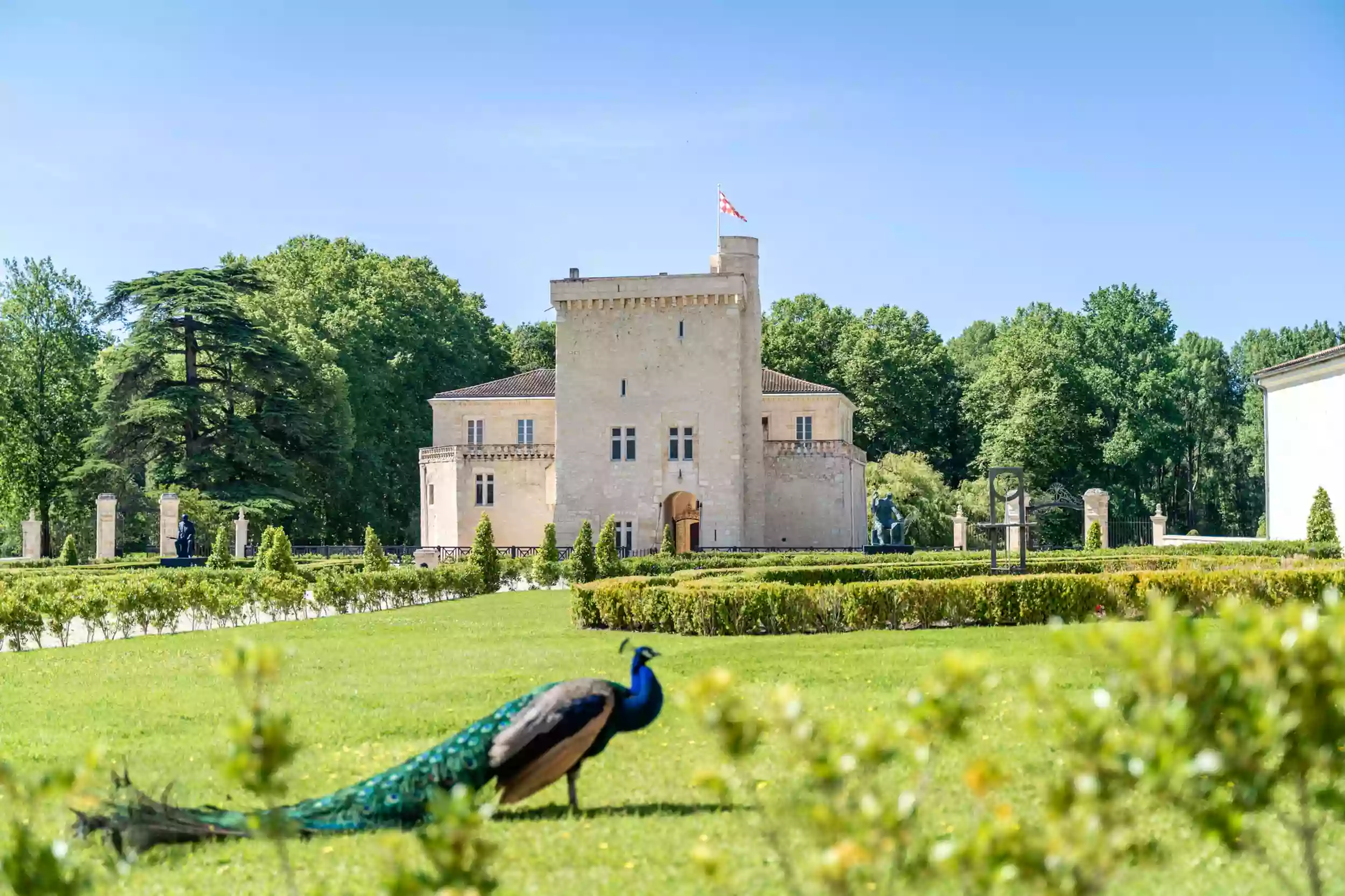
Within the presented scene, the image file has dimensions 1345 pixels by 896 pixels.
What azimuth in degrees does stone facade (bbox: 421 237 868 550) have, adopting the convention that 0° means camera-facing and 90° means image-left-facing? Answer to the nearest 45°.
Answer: approximately 0°

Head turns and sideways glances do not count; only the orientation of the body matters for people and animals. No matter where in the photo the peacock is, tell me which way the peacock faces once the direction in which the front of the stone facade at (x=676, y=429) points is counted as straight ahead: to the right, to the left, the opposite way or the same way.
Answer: to the left

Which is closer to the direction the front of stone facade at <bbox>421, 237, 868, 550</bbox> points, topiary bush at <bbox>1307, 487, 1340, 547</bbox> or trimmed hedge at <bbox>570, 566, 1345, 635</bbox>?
the trimmed hedge

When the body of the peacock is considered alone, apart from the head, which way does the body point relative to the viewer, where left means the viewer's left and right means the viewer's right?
facing to the right of the viewer

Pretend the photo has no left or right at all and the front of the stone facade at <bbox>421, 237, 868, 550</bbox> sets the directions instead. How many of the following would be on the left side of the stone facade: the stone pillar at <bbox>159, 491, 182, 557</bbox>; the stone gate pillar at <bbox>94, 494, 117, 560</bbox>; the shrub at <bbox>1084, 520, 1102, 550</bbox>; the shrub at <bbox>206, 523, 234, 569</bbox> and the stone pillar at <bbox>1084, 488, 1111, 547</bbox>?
2

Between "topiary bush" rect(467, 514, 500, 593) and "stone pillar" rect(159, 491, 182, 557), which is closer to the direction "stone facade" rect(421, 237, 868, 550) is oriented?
the topiary bush

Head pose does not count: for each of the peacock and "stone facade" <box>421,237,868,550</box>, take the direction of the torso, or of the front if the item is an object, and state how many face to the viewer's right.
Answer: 1

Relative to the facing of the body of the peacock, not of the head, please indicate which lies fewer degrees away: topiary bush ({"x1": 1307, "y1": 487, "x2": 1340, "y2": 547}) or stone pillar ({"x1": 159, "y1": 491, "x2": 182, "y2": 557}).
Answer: the topiary bush

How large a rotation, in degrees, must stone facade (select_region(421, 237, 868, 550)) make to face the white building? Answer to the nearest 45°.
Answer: approximately 45° to its left

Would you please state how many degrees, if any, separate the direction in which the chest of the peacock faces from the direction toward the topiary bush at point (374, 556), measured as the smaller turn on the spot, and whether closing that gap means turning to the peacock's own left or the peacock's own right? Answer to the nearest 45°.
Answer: approximately 90° to the peacock's own left

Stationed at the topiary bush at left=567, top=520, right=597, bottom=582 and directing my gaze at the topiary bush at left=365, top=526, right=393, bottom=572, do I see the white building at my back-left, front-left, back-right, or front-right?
back-right
